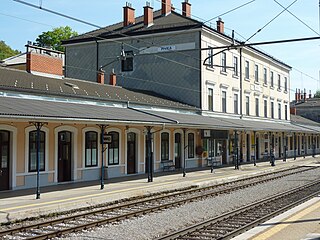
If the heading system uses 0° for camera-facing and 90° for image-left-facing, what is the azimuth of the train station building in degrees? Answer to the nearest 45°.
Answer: approximately 315°
